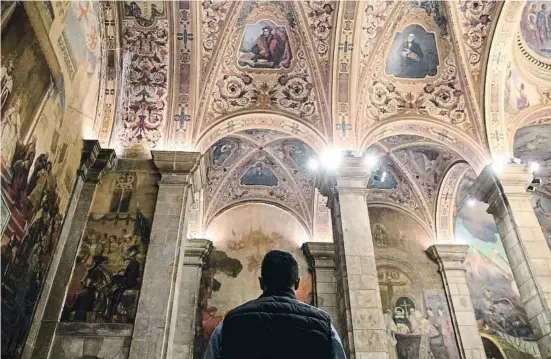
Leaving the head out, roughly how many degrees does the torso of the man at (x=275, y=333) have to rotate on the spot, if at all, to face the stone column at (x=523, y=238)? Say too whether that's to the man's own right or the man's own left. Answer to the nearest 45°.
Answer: approximately 45° to the man's own right

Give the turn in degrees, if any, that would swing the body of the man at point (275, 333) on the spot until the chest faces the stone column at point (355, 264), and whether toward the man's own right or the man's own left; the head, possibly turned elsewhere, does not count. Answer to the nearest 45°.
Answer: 0° — they already face it

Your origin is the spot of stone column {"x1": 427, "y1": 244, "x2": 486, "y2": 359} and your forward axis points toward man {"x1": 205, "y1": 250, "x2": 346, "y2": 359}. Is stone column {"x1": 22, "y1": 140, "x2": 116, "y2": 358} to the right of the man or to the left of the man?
right

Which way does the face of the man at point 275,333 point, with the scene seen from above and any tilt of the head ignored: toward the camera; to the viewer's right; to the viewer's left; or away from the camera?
away from the camera

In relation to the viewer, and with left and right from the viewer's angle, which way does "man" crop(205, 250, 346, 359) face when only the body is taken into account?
facing away from the viewer

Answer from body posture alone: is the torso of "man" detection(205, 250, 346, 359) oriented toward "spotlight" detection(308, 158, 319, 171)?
yes

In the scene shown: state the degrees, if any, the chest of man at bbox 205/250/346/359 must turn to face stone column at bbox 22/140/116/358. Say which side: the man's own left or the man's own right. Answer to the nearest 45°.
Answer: approximately 45° to the man's own left

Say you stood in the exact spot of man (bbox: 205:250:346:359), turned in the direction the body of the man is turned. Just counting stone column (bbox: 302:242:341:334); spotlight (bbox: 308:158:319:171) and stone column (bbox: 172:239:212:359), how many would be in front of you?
3

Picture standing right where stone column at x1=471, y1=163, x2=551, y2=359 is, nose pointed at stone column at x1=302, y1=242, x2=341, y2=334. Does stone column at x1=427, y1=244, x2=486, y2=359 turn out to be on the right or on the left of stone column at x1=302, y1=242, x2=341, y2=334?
right
